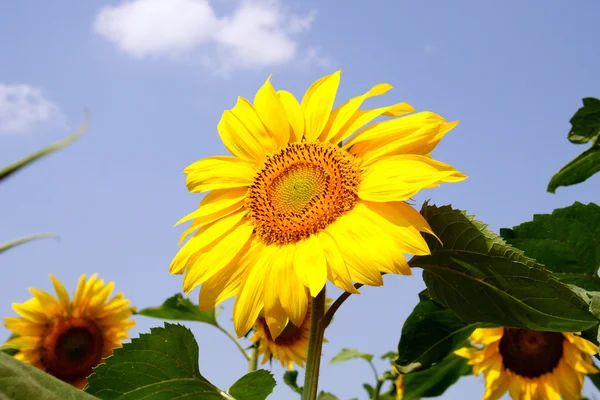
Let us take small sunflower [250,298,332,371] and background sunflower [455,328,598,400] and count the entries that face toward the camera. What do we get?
2

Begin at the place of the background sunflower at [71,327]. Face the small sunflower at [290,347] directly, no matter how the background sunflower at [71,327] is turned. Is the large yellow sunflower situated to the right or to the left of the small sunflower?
right

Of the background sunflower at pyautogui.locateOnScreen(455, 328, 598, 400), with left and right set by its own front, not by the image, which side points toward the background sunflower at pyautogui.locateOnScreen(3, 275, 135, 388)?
right

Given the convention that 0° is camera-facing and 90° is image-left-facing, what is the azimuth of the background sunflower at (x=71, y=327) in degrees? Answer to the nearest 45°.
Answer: approximately 0°

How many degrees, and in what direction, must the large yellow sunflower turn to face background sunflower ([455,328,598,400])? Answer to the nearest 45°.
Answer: approximately 180°

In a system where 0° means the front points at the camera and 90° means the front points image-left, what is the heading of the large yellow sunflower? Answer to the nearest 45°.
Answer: approximately 0°

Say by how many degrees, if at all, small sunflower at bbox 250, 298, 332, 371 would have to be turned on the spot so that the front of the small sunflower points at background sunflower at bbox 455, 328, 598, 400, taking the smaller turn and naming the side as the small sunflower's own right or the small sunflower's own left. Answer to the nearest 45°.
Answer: approximately 45° to the small sunflower's own left

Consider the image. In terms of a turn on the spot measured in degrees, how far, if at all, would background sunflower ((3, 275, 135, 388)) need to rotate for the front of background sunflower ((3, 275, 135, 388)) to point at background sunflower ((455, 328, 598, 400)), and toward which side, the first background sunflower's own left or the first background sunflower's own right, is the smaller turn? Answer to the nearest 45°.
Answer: approximately 45° to the first background sunflower's own left
